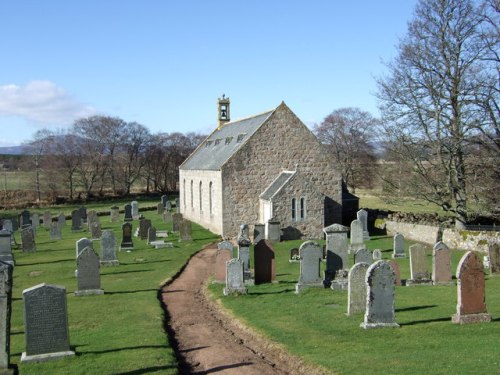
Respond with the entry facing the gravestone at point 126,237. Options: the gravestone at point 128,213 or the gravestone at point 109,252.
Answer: the gravestone at point 128,213

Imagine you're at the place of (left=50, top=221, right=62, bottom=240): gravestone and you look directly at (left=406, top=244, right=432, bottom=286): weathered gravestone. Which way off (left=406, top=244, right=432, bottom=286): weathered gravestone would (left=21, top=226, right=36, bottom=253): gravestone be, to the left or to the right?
right

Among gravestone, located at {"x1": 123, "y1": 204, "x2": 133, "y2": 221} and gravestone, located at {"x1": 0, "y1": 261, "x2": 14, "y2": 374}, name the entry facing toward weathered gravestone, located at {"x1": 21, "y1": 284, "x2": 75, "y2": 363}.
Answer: gravestone, located at {"x1": 123, "y1": 204, "x2": 133, "y2": 221}

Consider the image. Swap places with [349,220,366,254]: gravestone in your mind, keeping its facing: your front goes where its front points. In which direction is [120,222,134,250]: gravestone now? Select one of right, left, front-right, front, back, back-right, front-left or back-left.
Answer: right

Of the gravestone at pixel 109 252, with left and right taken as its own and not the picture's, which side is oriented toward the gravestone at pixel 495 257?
left

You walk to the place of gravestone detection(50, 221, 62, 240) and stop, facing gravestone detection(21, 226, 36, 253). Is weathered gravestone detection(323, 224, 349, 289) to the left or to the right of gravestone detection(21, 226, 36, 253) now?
left

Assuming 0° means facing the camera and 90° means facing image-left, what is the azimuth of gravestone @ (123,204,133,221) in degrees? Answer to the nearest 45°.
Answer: approximately 0°

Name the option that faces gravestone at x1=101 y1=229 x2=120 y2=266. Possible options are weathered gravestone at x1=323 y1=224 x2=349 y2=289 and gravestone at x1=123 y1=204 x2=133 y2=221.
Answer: gravestone at x1=123 y1=204 x2=133 y2=221

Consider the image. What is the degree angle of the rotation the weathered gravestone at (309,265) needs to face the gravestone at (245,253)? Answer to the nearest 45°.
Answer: approximately 135° to its right

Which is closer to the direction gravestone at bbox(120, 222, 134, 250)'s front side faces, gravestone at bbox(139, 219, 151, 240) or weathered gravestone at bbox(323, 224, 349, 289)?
the weathered gravestone

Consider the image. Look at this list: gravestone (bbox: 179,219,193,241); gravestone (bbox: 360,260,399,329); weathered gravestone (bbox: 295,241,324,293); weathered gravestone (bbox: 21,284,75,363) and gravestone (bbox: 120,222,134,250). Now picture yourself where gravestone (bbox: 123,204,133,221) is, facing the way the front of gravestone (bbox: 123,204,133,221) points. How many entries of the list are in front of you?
5

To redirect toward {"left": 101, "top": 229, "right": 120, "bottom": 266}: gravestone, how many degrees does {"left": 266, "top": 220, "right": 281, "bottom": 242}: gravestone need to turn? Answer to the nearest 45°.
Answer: approximately 45° to its right
